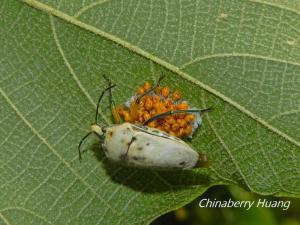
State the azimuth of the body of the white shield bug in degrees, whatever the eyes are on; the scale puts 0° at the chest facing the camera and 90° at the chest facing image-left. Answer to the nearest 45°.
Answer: approximately 90°
